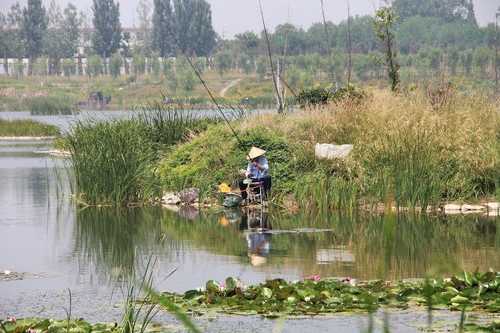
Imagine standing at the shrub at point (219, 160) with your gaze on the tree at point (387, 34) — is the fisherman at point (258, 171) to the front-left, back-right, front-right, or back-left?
back-right

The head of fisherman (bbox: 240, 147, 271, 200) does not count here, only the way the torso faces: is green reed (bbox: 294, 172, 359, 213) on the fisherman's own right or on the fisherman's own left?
on the fisherman's own left

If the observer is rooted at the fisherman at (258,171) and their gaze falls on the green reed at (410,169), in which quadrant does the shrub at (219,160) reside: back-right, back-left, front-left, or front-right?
back-left

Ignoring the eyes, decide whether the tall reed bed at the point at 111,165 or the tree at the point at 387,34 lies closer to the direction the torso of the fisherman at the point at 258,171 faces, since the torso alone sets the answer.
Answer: the tall reed bed

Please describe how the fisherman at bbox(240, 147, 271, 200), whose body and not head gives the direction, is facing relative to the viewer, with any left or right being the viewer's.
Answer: facing the viewer and to the left of the viewer

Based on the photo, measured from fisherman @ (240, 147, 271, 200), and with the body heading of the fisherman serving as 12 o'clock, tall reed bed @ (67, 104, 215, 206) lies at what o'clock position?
The tall reed bed is roughly at 2 o'clock from the fisherman.

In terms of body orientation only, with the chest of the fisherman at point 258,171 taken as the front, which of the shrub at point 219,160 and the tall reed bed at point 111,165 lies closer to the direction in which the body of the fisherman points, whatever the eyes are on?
the tall reed bed

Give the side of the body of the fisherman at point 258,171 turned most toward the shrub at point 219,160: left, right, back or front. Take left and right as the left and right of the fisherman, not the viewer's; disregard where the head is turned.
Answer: right

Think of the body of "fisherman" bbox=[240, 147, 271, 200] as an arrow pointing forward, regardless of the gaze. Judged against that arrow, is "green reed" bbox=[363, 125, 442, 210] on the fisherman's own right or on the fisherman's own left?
on the fisherman's own left
